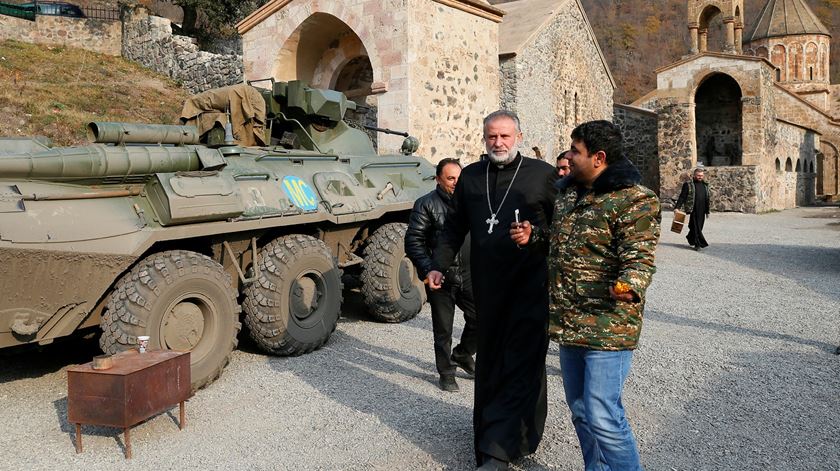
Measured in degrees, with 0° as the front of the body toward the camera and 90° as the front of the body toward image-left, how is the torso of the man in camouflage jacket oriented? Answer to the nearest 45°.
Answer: approximately 45°

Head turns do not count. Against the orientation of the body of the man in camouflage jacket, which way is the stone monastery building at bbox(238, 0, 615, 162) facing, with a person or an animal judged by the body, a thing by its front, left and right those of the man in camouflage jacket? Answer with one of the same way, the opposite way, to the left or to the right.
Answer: the same way

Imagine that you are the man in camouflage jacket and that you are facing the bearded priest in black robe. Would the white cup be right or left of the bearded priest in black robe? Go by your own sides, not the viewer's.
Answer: left

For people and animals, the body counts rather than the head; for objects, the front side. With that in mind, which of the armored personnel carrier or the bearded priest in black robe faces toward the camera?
the bearded priest in black robe

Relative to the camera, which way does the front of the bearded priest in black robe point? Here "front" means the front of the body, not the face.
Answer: toward the camera

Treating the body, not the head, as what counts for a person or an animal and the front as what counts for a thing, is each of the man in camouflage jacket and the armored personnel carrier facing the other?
no

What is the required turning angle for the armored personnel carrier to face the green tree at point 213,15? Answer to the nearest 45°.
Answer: approximately 45° to its left

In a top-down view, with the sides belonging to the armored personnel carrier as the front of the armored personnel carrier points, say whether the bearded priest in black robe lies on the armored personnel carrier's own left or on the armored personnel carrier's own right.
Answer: on the armored personnel carrier's own right

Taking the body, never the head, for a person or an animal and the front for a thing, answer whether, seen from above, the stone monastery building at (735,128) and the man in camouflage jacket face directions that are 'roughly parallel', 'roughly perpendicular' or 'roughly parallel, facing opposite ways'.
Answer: roughly parallel

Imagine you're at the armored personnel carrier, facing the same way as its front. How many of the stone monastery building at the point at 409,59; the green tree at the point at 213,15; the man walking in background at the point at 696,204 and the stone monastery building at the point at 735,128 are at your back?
0

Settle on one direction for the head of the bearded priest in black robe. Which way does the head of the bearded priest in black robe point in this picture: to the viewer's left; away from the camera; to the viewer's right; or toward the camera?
toward the camera

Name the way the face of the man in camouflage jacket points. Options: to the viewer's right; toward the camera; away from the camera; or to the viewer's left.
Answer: to the viewer's left

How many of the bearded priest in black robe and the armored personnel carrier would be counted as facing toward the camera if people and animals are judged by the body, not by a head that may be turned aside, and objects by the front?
1

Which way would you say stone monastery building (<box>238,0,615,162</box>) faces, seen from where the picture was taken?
facing the viewer and to the left of the viewer

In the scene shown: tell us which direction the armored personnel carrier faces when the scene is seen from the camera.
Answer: facing away from the viewer and to the right of the viewer

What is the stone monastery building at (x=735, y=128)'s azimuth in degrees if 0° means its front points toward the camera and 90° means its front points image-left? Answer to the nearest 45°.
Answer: approximately 45°

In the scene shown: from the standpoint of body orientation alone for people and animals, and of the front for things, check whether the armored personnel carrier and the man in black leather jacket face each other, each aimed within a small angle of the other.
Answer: no
